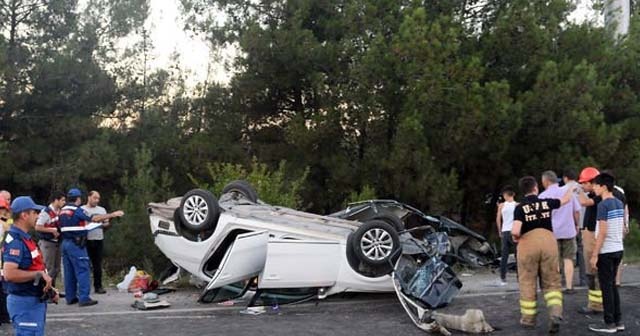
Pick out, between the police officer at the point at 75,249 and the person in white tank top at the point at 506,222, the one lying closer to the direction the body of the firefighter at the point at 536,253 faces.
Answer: the person in white tank top

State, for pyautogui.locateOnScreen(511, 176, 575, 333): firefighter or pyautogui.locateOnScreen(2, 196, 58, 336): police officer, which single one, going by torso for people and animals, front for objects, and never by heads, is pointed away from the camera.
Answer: the firefighter

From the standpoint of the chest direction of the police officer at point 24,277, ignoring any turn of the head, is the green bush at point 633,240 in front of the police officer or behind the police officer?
in front

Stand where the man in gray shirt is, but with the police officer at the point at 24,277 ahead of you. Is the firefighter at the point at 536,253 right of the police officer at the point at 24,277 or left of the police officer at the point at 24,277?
left

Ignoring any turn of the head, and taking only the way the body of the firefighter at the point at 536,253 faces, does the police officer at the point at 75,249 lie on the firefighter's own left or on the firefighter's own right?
on the firefighter's own left

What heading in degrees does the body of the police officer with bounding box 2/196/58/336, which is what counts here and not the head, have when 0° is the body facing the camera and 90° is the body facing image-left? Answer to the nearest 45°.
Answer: approximately 270°

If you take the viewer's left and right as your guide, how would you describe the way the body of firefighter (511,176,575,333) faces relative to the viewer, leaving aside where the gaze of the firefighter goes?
facing away from the viewer

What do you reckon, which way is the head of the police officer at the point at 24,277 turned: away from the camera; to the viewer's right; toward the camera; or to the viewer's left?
to the viewer's right
